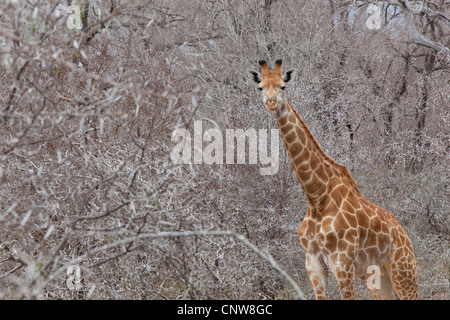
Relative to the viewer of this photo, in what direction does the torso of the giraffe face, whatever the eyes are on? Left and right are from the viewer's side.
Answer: facing the viewer and to the left of the viewer
